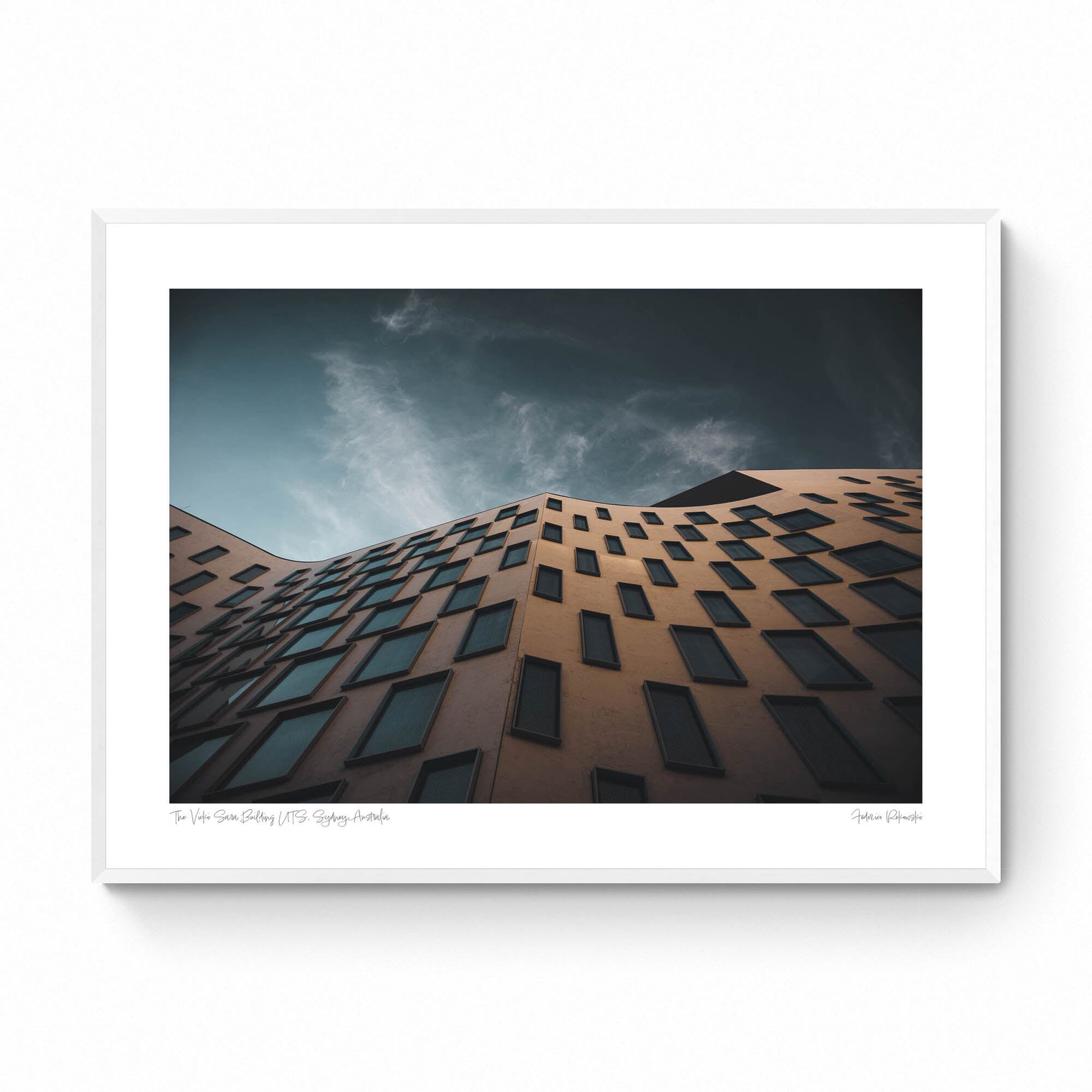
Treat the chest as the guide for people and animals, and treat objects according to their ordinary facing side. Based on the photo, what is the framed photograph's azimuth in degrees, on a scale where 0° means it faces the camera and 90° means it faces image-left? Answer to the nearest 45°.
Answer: approximately 0°
